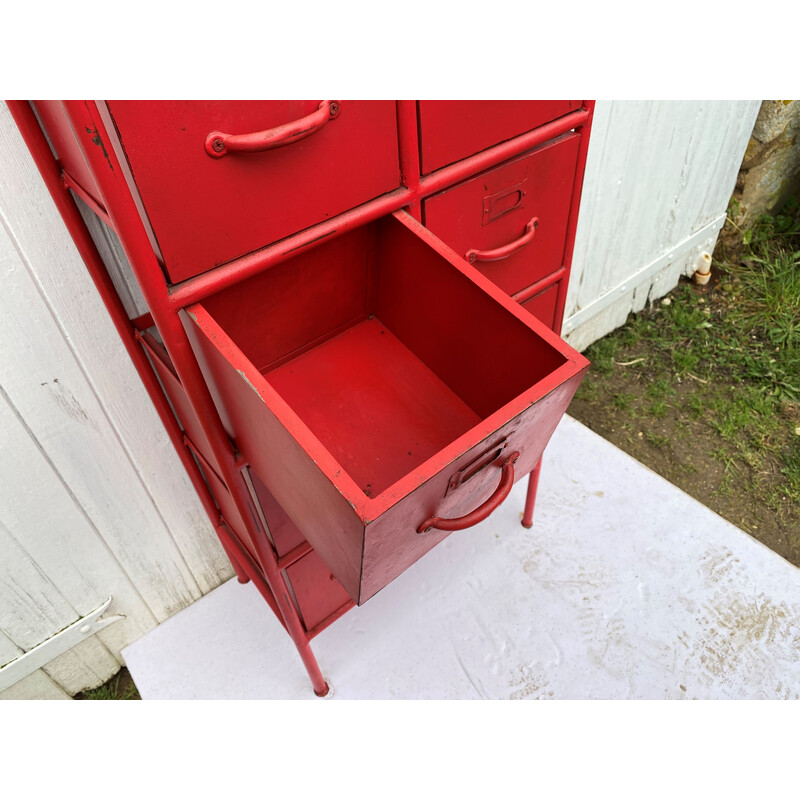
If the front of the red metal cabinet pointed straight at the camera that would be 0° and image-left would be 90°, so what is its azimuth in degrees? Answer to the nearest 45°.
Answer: approximately 315°
